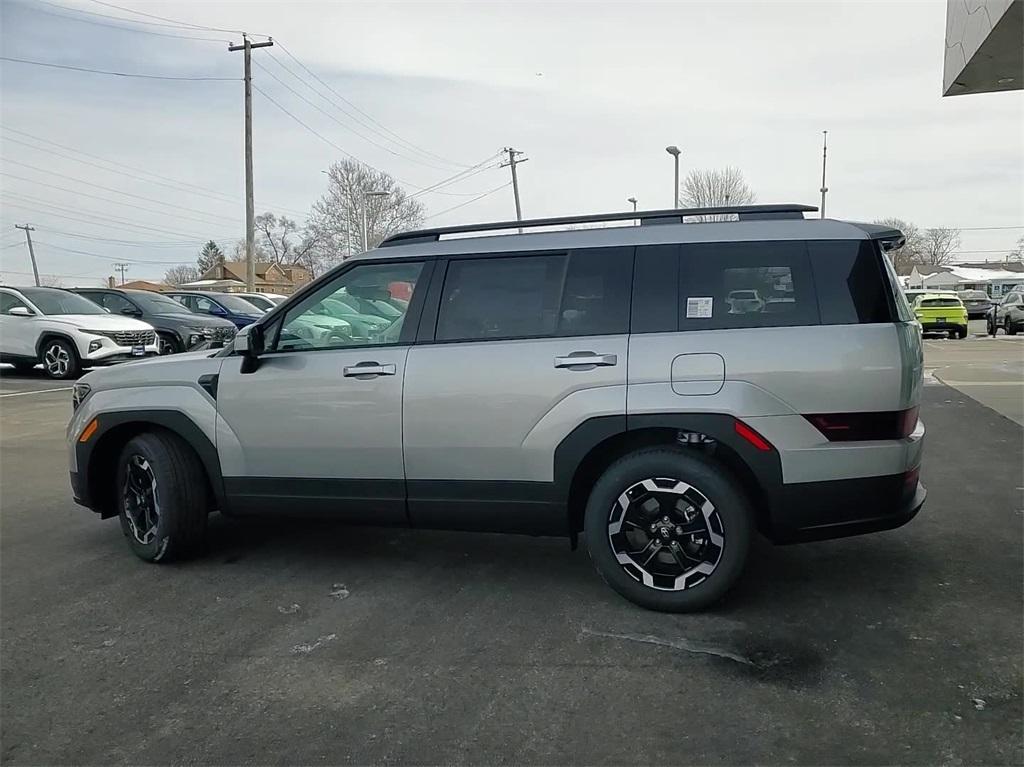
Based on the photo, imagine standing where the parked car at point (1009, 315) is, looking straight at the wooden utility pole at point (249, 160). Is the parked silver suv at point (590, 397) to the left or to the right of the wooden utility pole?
left

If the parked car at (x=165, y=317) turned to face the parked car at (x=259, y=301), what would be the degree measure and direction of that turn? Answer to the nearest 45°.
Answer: approximately 90° to its left

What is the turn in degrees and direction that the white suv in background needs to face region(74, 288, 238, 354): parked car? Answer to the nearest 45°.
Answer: approximately 90° to its left

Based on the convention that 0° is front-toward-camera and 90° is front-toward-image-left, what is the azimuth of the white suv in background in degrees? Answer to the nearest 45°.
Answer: approximately 315°

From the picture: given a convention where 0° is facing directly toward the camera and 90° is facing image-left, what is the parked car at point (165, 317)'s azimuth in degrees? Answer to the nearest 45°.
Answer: approximately 315°

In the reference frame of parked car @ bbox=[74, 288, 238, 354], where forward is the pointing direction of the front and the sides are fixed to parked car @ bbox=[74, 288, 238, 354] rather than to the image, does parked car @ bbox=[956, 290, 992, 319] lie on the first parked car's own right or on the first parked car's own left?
on the first parked car's own left

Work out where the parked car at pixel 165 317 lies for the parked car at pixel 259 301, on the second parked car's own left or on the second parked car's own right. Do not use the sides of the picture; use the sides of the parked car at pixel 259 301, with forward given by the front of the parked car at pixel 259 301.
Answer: on the second parked car's own right

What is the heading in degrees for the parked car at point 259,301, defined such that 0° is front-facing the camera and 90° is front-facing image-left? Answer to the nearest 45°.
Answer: approximately 315°

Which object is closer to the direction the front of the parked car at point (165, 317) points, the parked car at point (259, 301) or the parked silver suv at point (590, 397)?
the parked silver suv

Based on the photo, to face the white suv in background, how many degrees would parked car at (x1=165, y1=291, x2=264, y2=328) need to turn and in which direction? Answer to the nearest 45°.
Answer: approximately 90° to its right

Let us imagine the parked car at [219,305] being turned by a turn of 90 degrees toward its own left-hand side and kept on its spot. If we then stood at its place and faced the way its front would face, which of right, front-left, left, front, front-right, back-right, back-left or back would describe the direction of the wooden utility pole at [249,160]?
front-left
